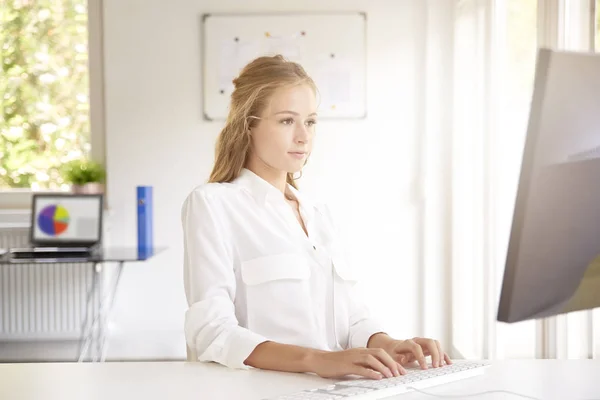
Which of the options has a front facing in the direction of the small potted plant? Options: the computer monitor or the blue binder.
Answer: the computer monitor

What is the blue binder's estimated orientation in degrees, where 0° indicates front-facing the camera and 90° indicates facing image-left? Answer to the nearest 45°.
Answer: approximately 0°

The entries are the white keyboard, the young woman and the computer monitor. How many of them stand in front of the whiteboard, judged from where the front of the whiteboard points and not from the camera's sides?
3

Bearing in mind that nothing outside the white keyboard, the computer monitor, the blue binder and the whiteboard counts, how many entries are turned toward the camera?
2

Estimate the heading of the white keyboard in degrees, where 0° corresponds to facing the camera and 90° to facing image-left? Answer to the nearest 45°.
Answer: approximately 135°

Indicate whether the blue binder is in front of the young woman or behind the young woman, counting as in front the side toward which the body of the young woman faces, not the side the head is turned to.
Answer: behind

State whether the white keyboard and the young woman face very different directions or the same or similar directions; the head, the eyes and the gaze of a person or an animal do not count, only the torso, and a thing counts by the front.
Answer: very different directions

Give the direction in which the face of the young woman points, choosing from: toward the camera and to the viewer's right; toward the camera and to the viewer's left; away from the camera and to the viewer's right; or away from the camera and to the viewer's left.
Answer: toward the camera and to the viewer's right

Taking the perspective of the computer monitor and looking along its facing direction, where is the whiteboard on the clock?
The whiteboard is roughly at 1 o'clock from the computer monitor.

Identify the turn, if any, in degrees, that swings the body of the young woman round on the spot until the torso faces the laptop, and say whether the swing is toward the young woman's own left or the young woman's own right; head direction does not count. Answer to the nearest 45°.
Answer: approximately 180°
